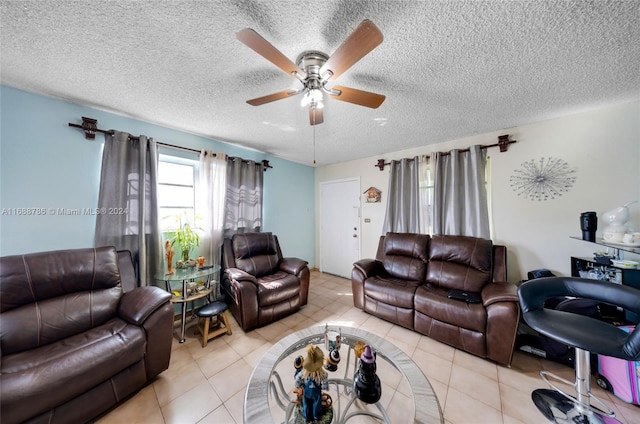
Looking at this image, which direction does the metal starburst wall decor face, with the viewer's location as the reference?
facing the viewer

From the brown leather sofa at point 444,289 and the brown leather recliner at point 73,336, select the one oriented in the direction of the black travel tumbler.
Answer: the brown leather recliner

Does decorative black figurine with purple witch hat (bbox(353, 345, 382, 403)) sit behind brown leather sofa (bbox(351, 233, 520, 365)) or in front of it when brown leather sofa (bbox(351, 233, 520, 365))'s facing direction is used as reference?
in front

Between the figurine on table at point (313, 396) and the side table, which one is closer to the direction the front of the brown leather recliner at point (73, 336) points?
the figurine on table

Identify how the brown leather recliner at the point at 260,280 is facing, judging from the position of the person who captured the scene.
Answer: facing the viewer and to the right of the viewer

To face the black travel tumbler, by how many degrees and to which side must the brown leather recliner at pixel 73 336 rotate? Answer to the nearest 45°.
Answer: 0° — it already faces it

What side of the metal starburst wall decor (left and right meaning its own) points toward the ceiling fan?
front

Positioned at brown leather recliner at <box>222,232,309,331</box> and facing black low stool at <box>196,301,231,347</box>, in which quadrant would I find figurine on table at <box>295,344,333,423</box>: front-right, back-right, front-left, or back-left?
front-left

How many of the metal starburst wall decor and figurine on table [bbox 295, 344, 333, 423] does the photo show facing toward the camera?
1

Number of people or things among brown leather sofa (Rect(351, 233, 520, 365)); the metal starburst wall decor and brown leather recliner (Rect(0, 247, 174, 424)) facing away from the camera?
0

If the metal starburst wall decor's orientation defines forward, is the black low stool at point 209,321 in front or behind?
in front
